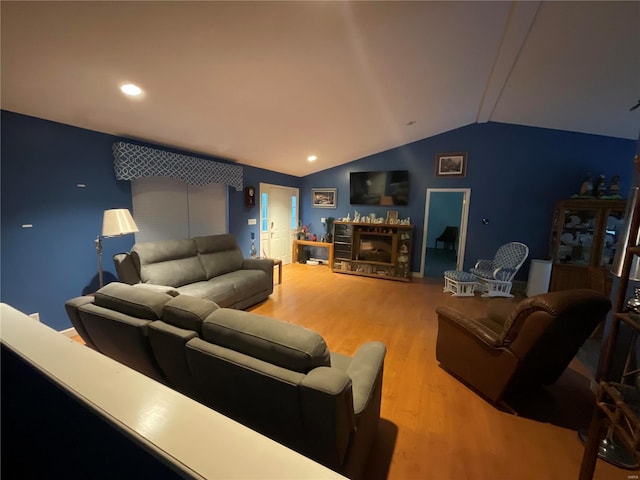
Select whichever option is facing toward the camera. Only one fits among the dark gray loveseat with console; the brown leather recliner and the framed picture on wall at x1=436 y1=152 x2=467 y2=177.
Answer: the framed picture on wall

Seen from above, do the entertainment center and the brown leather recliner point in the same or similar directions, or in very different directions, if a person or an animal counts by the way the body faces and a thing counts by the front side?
very different directions

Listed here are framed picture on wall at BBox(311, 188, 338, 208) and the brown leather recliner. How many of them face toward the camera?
1

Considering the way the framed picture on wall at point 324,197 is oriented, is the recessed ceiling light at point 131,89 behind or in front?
in front

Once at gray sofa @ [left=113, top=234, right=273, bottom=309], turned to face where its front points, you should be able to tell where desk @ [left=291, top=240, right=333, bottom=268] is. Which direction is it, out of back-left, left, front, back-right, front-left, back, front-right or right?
left

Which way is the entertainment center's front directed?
toward the camera

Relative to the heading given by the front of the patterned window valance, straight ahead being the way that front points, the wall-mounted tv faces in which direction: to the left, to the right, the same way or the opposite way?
to the right

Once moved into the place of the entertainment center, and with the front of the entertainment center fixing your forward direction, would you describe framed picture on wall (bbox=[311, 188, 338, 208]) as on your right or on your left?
on your right

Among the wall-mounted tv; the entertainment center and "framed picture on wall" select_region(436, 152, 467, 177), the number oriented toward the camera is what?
3

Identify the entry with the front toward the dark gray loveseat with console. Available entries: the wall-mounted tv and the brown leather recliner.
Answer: the wall-mounted tv

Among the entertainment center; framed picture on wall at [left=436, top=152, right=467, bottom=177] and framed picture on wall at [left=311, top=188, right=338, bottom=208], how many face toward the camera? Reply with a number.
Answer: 3

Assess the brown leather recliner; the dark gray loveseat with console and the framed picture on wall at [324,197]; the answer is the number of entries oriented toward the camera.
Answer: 1

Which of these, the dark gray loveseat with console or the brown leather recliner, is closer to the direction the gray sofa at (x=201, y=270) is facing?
the brown leather recliner

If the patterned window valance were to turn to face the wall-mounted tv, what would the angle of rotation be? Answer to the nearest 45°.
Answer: approximately 45° to its left

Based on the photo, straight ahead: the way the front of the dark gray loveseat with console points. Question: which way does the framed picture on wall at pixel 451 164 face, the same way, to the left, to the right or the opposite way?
the opposite way

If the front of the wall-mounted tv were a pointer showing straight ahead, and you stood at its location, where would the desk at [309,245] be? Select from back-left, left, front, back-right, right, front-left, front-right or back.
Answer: right

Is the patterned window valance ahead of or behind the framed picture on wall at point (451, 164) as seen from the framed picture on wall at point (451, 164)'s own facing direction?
ahead

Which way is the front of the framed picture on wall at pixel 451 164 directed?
toward the camera

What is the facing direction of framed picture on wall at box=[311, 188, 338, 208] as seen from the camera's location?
facing the viewer
